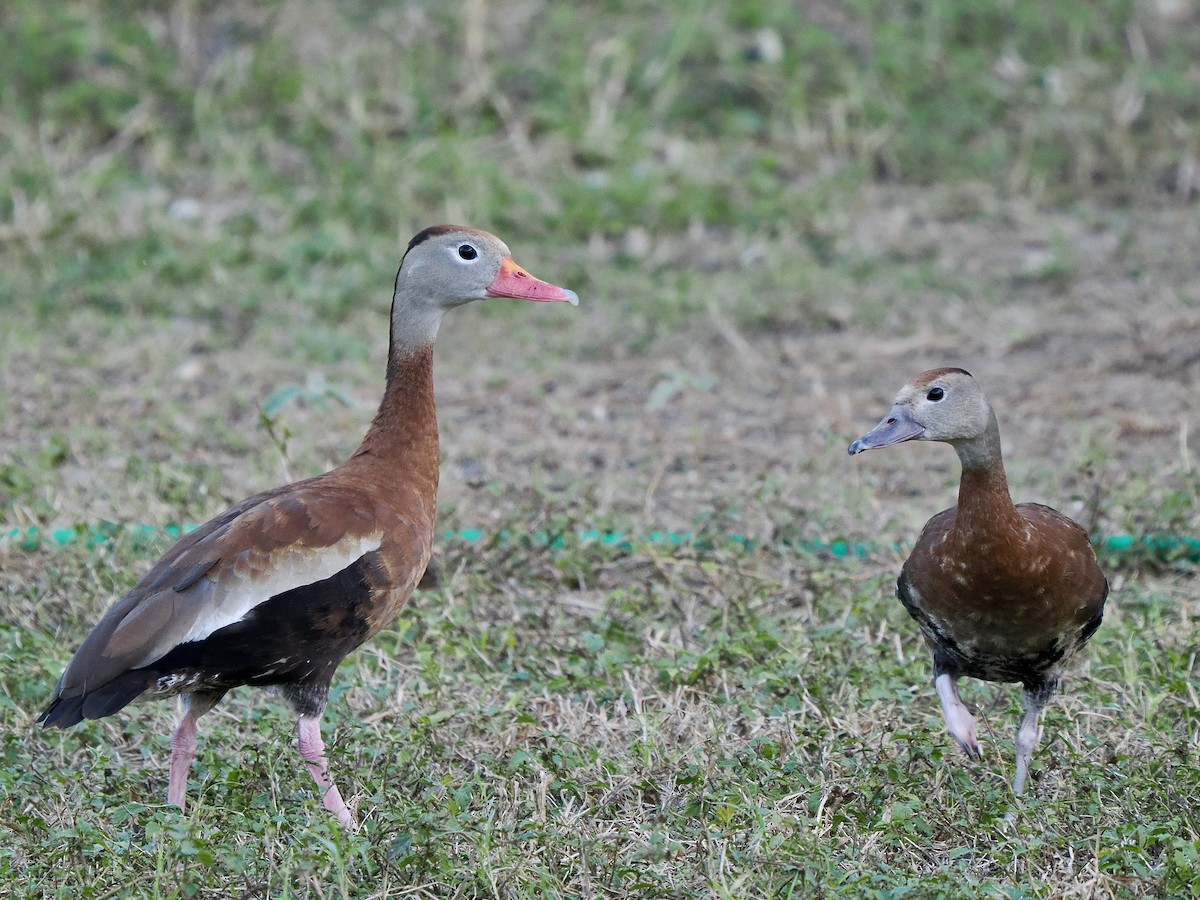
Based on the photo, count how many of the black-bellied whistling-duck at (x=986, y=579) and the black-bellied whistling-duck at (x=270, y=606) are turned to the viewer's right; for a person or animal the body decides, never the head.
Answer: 1

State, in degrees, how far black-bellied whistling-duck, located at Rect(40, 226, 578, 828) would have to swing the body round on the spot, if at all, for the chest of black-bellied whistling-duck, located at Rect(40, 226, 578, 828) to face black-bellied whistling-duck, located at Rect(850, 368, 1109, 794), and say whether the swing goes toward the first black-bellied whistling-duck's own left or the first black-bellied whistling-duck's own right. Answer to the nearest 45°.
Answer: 0° — it already faces it

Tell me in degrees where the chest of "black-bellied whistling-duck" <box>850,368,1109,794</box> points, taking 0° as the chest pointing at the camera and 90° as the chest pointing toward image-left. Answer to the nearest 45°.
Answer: approximately 0°

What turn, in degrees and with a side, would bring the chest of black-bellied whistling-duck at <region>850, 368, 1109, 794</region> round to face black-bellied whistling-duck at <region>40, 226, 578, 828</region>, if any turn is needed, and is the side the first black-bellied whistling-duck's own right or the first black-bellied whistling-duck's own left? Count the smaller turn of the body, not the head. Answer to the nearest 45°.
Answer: approximately 90° to the first black-bellied whistling-duck's own right

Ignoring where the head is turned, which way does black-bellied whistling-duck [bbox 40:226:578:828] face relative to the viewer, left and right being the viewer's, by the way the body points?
facing to the right of the viewer
